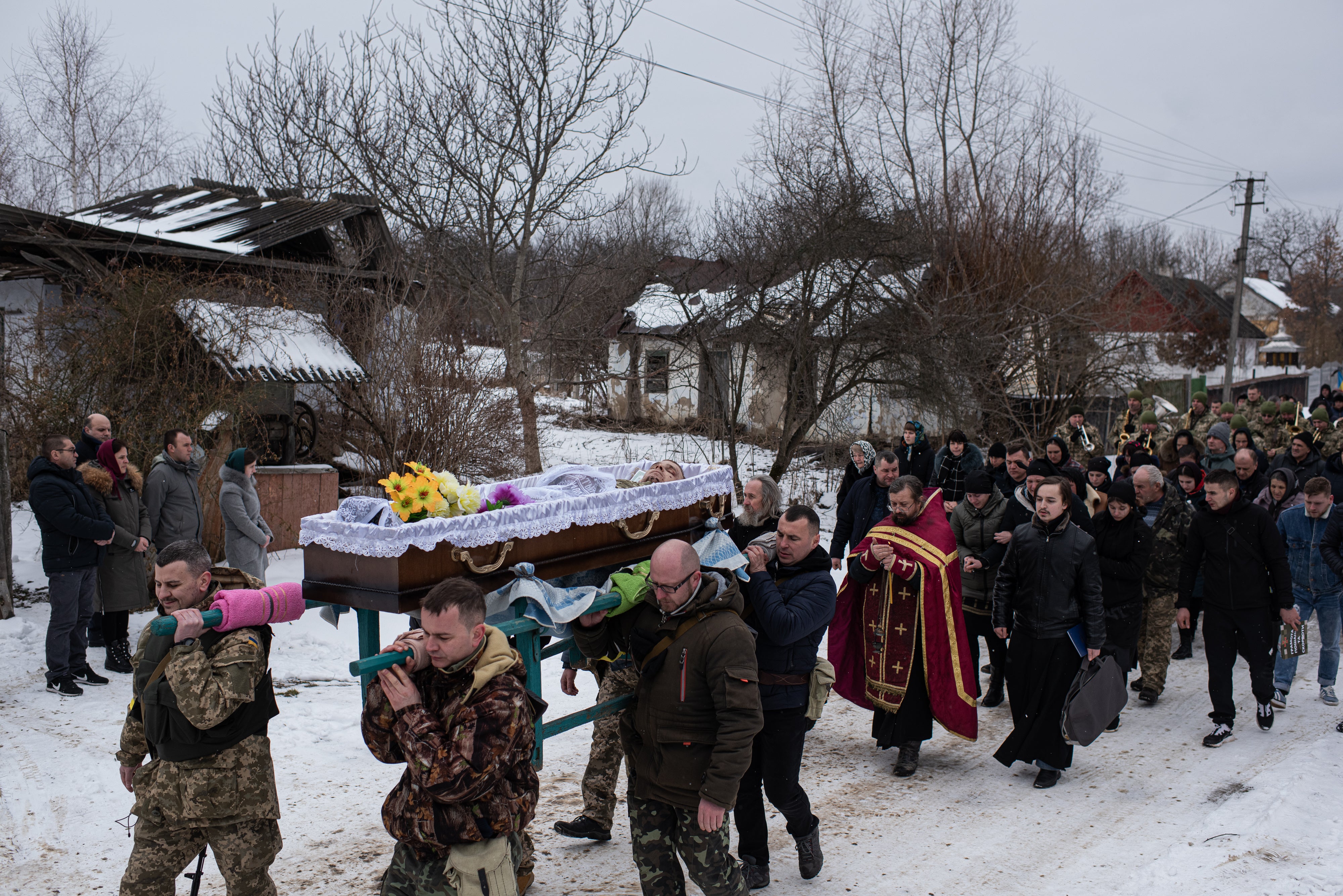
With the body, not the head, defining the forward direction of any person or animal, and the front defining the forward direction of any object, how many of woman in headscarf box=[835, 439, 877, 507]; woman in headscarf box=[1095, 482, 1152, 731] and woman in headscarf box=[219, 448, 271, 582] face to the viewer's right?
1

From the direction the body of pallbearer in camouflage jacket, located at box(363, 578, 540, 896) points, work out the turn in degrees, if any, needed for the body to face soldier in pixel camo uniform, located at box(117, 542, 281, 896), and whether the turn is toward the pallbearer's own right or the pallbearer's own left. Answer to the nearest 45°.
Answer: approximately 90° to the pallbearer's own right

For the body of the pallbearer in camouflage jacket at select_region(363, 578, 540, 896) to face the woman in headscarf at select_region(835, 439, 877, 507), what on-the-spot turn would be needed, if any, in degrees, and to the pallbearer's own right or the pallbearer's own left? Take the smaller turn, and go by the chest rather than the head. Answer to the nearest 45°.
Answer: approximately 180°

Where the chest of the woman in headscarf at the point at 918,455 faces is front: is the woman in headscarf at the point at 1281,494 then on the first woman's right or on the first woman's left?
on the first woman's left

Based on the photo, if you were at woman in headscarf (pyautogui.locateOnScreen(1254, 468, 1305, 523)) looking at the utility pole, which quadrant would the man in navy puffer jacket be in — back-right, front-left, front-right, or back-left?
back-left

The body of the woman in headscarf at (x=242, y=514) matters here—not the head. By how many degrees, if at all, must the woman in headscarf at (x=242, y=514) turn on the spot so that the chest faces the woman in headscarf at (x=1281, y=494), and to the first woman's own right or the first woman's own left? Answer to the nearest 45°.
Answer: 0° — they already face them

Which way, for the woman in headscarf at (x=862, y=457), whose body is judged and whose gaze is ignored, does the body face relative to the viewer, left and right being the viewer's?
facing the viewer and to the left of the viewer

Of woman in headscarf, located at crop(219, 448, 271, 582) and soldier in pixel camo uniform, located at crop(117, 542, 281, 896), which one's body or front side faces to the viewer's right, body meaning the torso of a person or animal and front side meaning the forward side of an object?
the woman in headscarf

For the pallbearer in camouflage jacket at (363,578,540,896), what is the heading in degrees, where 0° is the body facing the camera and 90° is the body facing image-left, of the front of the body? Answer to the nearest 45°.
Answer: approximately 45°

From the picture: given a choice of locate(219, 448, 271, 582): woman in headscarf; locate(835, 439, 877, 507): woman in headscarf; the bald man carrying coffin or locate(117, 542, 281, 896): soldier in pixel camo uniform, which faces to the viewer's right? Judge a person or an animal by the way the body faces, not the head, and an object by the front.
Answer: locate(219, 448, 271, 582): woman in headscarf

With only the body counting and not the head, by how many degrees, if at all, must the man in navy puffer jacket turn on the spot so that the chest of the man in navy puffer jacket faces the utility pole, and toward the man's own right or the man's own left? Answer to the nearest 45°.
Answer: approximately 180°

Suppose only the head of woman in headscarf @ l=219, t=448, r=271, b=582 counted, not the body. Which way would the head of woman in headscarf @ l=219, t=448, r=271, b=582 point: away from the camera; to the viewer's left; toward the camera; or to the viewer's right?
to the viewer's right

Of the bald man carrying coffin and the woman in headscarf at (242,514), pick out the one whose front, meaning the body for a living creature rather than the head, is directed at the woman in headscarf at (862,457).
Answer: the woman in headscarf at (242,514)

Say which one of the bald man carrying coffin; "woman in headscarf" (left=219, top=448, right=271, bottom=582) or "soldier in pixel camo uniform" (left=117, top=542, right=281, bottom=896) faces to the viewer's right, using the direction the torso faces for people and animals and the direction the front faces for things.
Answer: the woman in headscarf

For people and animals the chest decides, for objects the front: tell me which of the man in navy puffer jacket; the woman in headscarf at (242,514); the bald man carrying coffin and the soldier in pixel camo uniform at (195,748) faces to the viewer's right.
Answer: the woman in headscarf
